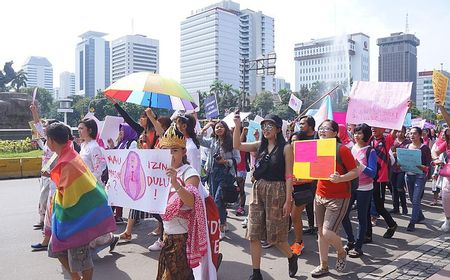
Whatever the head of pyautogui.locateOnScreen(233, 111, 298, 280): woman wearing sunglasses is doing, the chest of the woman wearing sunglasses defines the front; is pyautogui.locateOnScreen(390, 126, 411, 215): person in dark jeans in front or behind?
behind

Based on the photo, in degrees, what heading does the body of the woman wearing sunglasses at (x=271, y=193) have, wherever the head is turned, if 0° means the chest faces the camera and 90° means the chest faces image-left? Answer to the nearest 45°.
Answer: approximately 45°

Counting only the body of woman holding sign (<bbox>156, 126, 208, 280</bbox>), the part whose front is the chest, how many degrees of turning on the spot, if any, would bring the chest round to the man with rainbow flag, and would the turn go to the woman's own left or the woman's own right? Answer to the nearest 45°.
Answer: approximately 45° to the woman's own right

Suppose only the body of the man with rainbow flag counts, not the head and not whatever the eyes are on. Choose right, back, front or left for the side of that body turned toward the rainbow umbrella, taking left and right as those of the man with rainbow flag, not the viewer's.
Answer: right

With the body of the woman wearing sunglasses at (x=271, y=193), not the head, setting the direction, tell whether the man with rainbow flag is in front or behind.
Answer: in front

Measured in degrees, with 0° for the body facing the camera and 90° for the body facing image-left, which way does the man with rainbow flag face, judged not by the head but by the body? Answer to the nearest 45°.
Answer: approximately 135°

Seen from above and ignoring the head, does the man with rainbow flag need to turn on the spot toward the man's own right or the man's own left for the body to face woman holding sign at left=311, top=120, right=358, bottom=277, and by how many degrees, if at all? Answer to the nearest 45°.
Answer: approximately 135° to the man's own right

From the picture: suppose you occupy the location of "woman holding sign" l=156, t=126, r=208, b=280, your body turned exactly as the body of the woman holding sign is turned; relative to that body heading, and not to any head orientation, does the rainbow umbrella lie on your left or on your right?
on your right
